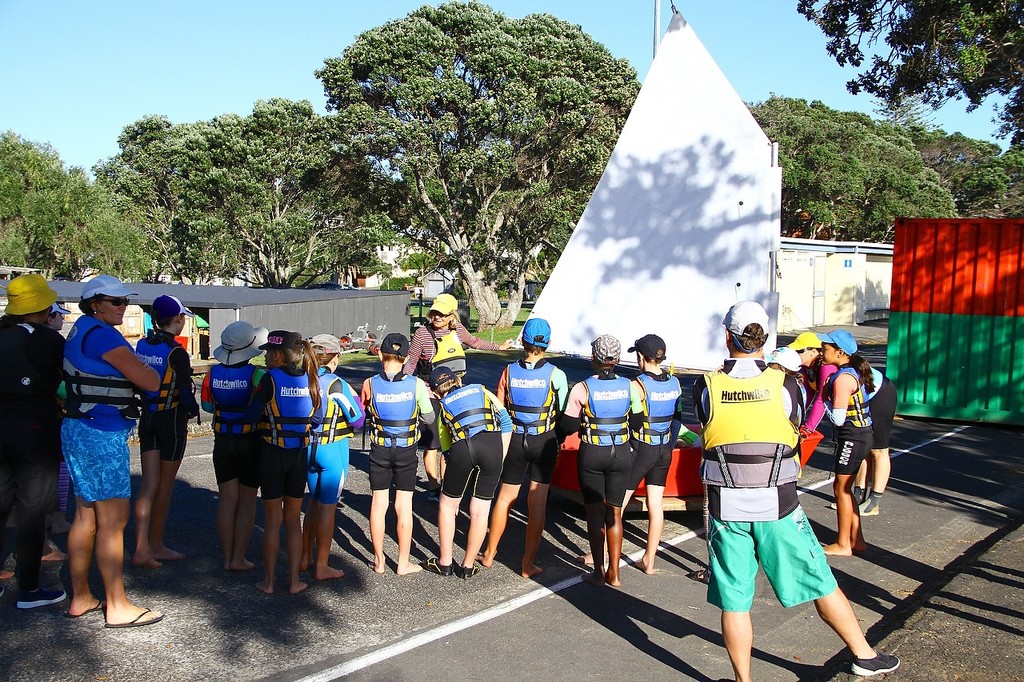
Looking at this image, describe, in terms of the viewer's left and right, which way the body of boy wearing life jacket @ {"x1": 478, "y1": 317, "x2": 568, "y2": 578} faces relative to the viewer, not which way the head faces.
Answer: facing away from the viewer

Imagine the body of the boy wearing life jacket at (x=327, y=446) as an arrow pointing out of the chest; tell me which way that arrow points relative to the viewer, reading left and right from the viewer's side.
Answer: facing away from the viewer and to the right of the viewer

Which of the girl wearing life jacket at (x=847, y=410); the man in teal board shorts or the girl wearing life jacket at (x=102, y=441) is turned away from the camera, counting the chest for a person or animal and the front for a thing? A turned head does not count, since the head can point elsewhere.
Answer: the man in teal board shorts

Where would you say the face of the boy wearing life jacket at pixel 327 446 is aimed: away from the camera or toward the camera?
away from the camera

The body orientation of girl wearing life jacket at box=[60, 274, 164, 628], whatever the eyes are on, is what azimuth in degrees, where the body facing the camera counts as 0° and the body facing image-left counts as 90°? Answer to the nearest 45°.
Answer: approximately 270°

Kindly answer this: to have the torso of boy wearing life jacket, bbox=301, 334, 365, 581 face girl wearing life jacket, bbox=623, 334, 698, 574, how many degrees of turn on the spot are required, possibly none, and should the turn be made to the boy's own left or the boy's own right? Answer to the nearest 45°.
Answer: approximately 45° to the boy's own right

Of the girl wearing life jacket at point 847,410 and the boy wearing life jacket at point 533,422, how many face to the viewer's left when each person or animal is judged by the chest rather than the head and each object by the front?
1

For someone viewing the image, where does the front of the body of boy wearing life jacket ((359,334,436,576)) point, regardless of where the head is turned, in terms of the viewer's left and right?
facing away from the viewer

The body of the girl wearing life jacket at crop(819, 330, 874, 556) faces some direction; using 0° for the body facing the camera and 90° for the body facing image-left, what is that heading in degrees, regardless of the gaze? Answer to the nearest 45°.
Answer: approximately 90°

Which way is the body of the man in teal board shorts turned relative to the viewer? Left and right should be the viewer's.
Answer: facing away from the viewer

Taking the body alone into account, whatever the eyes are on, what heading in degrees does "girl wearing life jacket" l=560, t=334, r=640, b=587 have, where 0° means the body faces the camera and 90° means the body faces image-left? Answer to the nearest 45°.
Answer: approximately 180°

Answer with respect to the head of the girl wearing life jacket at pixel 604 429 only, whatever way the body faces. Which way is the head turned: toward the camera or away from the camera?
away from the camera

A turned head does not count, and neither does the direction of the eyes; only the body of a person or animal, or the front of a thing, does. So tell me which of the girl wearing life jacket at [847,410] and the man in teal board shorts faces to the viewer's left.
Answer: the girl wearing life jacket
